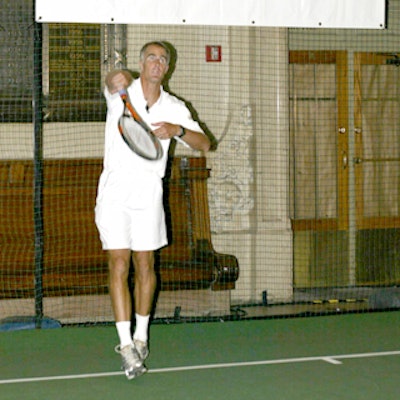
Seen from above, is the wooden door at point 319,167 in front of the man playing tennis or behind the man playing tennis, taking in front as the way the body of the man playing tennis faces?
behind

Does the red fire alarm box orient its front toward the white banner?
yes

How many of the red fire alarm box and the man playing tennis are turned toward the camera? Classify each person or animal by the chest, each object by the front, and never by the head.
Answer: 2

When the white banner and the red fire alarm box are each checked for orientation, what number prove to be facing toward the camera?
2

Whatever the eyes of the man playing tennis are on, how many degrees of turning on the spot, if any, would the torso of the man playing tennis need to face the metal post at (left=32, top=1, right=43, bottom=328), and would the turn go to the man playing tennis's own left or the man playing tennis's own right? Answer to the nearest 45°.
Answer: approximately 135° to the man playing tennis's own right

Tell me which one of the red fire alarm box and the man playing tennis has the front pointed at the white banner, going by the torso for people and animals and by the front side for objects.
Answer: the red fire alarm box

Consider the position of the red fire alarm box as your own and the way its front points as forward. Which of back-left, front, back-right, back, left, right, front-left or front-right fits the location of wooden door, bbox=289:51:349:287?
back-left

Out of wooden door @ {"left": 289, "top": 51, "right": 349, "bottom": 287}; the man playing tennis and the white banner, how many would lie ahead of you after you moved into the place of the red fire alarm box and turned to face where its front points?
2
